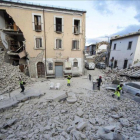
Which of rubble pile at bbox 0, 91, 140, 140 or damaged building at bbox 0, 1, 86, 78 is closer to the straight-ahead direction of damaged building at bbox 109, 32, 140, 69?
the damaged building

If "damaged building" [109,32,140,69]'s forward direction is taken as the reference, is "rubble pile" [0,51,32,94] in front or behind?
in front

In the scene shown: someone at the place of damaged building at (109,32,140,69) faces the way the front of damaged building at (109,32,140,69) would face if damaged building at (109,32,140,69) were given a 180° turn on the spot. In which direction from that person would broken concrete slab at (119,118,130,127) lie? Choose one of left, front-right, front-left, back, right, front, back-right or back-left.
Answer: back-right

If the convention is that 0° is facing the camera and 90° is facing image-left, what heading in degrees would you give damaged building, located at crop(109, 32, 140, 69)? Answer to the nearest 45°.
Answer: approximately 45°

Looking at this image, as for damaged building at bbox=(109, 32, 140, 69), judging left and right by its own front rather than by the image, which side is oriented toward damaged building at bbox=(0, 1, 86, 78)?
front
